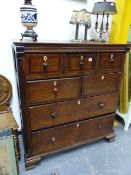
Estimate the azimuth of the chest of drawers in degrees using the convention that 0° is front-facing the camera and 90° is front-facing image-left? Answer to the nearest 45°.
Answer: approximately 315°
